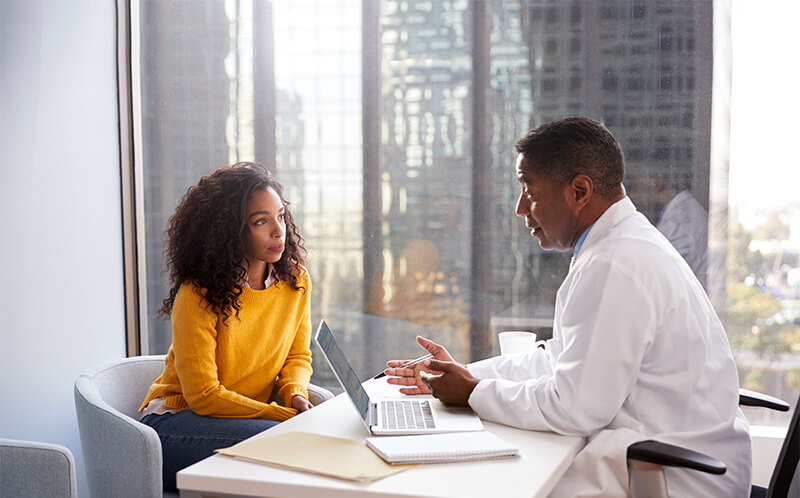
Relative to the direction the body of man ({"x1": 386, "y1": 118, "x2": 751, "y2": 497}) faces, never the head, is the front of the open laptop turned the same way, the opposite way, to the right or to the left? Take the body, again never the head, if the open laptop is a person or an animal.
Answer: the opposite way

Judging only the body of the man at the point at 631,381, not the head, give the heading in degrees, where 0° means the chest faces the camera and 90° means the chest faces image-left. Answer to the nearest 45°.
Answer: approximately 90°

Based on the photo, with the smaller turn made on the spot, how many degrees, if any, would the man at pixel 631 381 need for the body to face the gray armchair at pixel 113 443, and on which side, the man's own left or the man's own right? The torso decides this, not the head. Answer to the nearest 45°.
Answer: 0° — they already face it

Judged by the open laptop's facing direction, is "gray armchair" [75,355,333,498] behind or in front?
behind

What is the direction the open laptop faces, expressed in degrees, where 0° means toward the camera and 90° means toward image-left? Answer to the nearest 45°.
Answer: approximately 270°

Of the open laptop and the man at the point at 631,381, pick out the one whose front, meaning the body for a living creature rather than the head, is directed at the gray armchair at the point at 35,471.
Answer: the man

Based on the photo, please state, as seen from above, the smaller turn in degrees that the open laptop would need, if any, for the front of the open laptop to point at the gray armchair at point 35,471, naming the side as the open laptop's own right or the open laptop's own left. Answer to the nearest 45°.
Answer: approximately 180°
